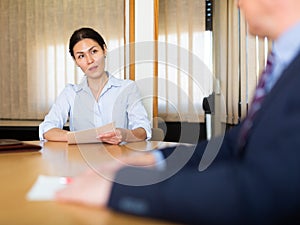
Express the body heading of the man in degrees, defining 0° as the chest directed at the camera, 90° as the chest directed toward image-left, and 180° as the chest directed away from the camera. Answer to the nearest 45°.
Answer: approximately 90°

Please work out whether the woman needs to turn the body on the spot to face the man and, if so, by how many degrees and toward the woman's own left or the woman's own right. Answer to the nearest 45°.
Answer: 0° — they already face them

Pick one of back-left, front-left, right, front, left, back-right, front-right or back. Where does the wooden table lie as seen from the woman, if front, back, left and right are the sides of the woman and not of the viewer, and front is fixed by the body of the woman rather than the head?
front

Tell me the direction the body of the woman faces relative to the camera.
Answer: toward the camera

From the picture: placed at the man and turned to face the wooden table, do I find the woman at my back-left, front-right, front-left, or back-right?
front-right
